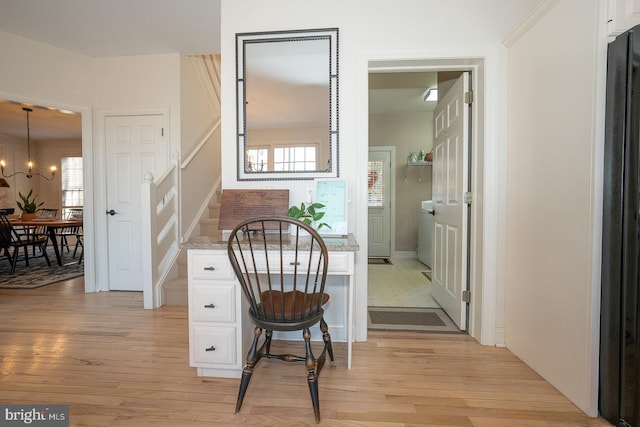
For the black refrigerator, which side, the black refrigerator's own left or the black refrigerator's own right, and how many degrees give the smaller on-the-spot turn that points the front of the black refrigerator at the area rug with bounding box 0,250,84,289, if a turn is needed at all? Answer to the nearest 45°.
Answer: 0° — it already faces it

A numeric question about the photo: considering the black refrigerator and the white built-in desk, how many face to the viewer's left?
1

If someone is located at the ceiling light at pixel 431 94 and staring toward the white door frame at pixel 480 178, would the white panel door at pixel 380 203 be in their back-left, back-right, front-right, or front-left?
back-right

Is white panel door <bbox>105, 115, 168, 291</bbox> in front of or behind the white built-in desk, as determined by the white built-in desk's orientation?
behind

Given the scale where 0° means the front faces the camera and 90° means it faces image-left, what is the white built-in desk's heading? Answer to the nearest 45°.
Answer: approximately 0°

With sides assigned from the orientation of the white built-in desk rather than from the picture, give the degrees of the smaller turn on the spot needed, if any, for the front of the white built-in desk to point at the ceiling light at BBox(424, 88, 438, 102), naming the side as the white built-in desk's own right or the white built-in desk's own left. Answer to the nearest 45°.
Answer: approximately 135° to the white built-in desk's own left

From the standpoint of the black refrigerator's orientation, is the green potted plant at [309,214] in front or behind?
in front

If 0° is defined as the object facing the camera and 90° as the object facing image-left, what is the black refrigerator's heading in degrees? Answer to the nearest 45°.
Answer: approximately 90°
